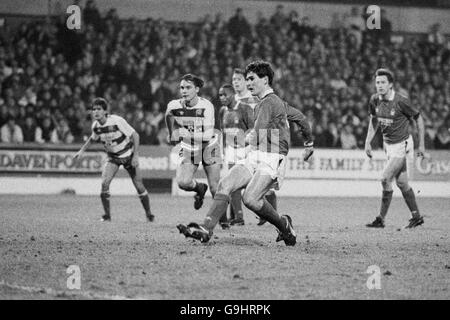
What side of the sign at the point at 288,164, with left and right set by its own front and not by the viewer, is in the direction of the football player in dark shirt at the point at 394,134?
front

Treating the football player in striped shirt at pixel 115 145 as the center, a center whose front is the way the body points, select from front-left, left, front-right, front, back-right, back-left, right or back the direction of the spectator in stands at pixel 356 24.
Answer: back

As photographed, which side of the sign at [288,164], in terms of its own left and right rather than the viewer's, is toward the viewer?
front

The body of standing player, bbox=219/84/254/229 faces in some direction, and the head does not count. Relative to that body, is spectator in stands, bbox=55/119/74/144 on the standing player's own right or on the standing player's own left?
on the standing player's own right

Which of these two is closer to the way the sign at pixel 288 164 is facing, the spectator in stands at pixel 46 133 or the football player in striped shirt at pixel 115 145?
the football player in striped shirt

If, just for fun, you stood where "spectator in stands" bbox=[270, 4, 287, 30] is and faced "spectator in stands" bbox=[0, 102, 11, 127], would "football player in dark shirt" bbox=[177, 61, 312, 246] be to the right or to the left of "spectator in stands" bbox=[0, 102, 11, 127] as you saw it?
left

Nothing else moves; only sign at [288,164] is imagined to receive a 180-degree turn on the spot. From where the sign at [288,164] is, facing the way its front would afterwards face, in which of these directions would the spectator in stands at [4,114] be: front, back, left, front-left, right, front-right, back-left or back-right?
left

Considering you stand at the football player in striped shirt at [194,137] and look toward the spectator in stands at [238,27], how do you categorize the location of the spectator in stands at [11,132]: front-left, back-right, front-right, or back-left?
front-left

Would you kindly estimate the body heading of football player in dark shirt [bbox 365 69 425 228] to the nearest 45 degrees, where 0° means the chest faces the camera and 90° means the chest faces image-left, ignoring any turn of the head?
approximately 45°

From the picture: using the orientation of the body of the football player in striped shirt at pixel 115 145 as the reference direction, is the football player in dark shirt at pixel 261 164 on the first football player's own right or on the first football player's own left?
on the first football player's own left

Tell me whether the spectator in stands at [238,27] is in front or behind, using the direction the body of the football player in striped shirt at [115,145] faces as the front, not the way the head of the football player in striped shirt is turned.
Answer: behind

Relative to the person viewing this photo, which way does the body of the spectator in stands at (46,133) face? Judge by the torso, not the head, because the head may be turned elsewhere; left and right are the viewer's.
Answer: facing the viewer

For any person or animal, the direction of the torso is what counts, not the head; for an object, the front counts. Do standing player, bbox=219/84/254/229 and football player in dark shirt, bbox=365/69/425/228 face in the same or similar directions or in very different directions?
same or similar directions

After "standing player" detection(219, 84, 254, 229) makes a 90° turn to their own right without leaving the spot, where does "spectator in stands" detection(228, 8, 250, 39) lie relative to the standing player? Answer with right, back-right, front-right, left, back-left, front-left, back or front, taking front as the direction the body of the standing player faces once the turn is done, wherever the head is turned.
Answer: front-right

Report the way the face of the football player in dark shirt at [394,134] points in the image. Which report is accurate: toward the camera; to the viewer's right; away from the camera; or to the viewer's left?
toward the camera

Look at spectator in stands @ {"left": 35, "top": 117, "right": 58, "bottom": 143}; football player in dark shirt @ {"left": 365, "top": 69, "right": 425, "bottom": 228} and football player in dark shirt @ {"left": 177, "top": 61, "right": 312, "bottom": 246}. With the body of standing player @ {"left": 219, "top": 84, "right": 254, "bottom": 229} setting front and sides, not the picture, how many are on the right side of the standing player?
1

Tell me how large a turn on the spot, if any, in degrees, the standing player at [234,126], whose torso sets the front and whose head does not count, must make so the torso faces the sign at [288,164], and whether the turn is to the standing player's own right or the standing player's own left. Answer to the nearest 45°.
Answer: approximately 135° to the standing player's own right

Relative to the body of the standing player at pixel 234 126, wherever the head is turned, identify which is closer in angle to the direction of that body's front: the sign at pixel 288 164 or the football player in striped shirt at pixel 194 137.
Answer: the football player in striped shirt

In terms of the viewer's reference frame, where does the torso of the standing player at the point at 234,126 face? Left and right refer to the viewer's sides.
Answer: facing the viewer and to the left of the viewer

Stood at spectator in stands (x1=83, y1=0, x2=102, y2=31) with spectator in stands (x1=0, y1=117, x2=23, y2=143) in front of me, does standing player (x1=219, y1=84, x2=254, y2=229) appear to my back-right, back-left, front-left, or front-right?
front-left

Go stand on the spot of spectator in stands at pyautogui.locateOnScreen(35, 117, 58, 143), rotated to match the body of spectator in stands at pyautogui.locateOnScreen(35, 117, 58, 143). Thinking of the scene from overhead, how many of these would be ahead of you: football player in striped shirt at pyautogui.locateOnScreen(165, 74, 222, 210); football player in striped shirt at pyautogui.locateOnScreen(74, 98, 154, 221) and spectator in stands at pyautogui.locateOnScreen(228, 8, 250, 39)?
2
